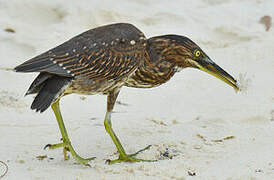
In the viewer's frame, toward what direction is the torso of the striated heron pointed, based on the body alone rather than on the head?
to the viewer's right
